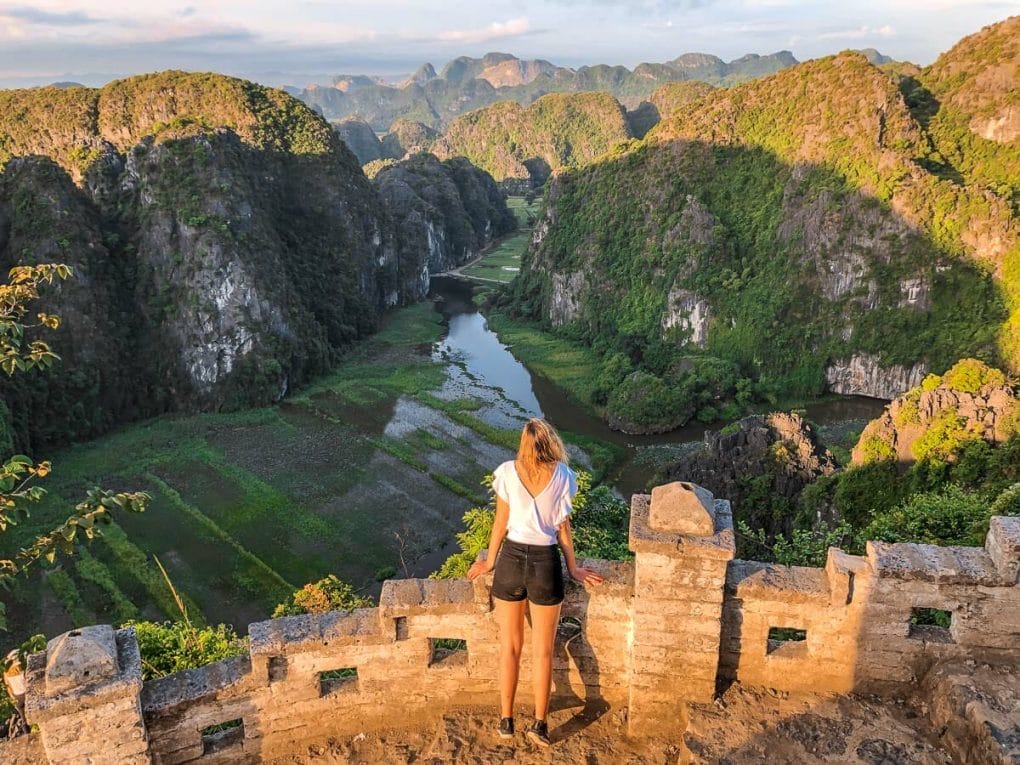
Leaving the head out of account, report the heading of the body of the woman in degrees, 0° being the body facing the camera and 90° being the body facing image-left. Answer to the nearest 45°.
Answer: approximately 180°

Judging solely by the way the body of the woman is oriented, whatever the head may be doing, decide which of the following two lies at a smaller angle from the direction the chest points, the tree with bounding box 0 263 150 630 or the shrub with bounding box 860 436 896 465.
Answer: the shrub

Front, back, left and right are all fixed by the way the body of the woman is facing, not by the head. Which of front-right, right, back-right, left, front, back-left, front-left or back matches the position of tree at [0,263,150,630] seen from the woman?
left

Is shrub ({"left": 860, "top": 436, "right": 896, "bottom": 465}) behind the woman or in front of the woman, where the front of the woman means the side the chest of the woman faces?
in front

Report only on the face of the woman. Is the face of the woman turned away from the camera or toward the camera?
away from the camera

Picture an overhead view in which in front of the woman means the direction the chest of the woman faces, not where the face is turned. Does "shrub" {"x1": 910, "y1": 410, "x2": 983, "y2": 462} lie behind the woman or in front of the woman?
in front

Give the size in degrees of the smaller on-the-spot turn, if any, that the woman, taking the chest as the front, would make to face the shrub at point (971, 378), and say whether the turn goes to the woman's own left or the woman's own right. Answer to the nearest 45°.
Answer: approximately 45° to the woman's own right

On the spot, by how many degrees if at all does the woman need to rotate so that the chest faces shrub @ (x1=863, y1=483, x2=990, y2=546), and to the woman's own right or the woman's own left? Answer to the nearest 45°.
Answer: approximately 45° to the woman's own right
